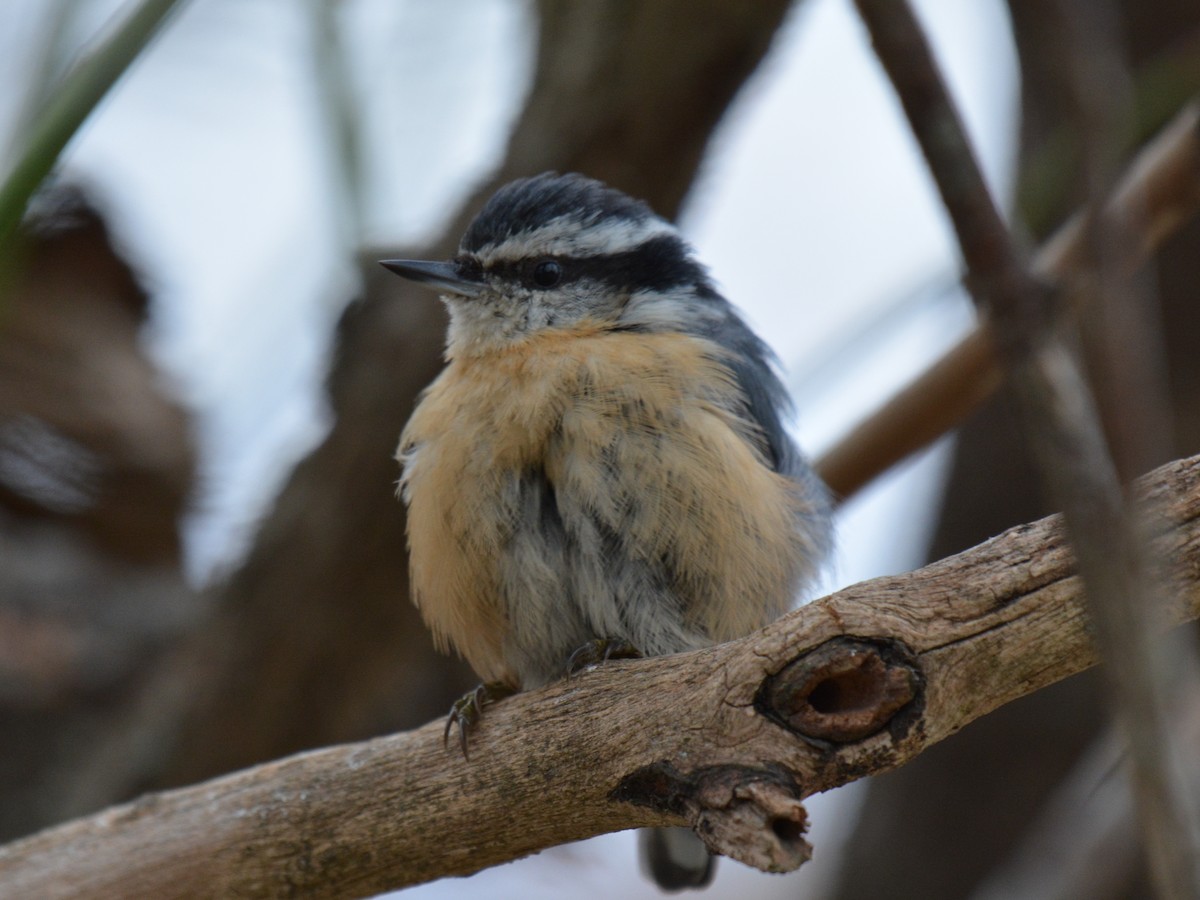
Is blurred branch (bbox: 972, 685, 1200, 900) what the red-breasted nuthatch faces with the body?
no

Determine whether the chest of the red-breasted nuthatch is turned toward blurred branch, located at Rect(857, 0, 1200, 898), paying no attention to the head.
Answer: no

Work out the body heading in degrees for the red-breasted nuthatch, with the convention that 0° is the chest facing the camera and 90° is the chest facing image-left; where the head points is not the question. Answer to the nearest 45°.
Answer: approximately 45°
